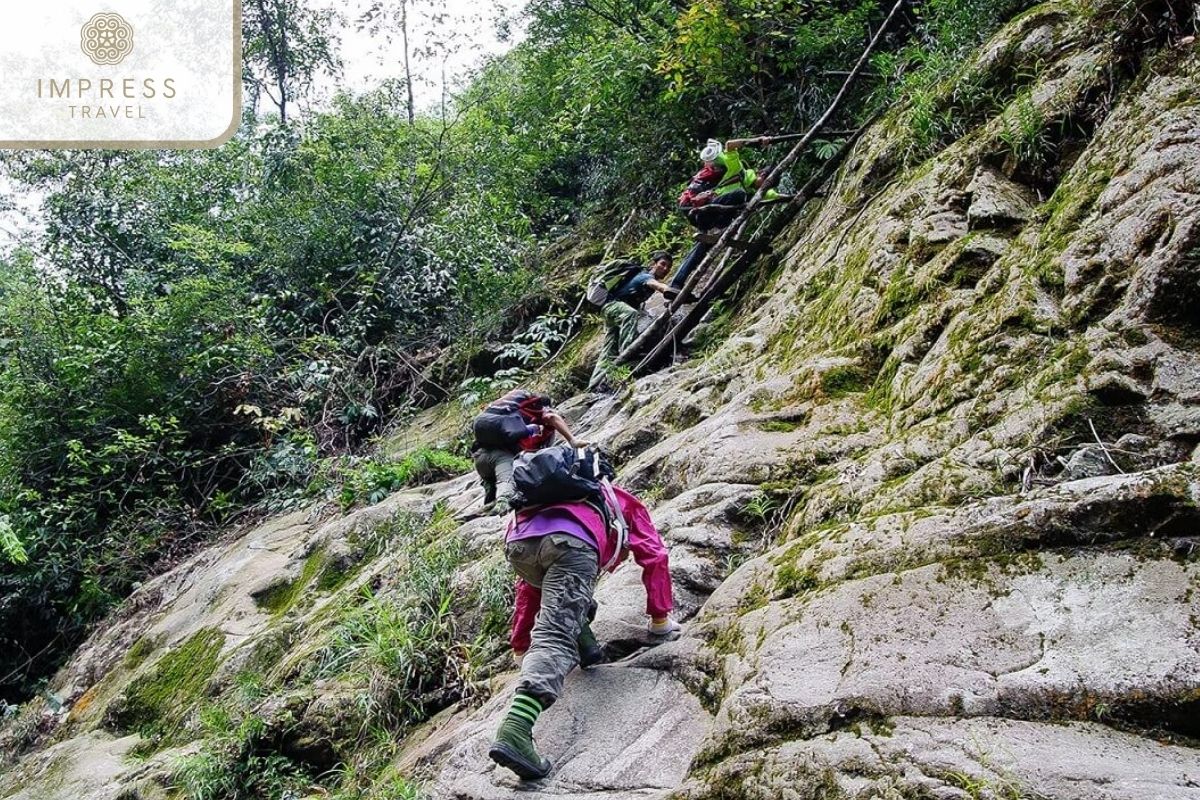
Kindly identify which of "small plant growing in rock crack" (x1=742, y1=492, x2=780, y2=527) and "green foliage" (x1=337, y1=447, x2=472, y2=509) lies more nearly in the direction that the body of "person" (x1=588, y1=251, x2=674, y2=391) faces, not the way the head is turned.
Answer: the small plant growing in rock crack

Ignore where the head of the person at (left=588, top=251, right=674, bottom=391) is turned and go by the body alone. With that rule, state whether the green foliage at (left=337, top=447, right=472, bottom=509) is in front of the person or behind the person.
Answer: behind

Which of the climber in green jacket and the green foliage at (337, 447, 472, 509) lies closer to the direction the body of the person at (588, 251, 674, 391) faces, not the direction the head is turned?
the climber in green jacket

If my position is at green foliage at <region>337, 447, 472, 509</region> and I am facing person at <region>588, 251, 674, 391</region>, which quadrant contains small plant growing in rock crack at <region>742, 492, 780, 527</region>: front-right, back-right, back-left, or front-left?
front-right

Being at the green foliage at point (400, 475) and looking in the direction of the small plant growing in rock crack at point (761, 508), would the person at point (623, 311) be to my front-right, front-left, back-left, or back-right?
front-left

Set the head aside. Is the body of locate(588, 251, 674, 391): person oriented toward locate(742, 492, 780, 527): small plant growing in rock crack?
no

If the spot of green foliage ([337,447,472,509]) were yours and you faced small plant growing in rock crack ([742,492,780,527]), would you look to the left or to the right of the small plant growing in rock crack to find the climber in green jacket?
left

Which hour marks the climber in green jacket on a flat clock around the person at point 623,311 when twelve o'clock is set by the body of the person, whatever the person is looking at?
The climber in green jacket is roughly at 12 o'clock from the person.

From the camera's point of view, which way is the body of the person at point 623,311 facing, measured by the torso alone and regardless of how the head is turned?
to the viewer's right
